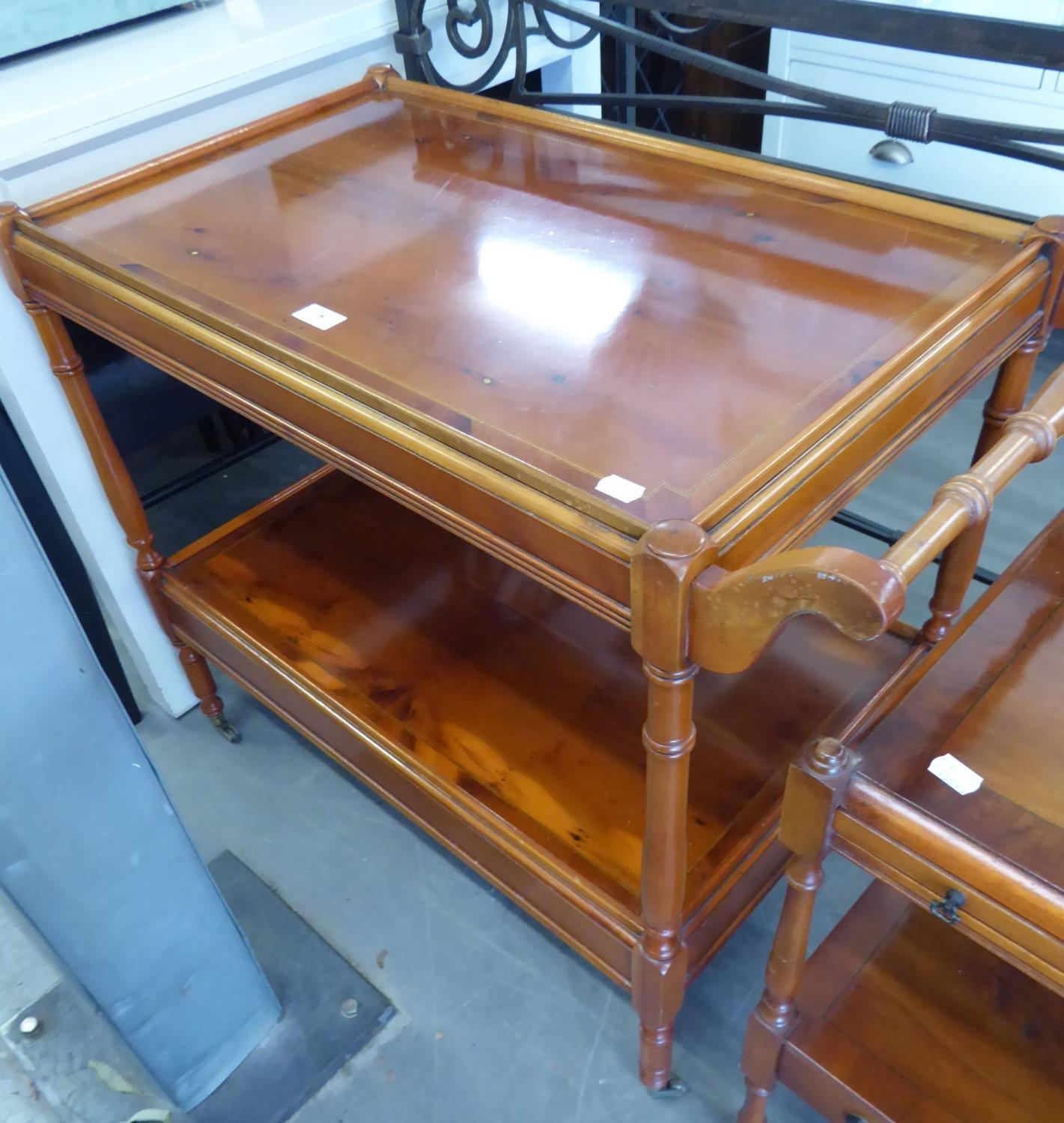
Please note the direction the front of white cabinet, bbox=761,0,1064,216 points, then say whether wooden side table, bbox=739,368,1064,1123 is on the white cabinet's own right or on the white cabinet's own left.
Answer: on the white cabinet's own left

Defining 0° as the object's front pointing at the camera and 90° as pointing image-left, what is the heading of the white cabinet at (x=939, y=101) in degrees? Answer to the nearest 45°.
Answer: approximately 45°

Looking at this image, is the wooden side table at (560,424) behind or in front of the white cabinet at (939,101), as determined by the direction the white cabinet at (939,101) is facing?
in front

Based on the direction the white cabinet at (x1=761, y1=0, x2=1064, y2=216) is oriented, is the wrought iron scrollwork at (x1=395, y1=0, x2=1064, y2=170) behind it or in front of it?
in front

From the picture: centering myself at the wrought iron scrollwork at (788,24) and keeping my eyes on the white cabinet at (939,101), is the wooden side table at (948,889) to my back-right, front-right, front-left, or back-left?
back-right
